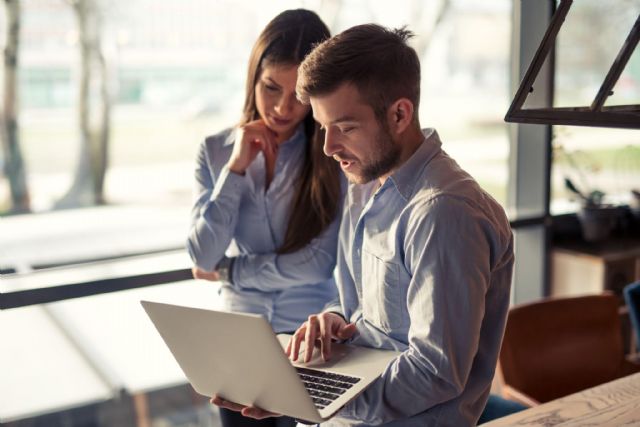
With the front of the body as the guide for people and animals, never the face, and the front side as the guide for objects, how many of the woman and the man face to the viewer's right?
0

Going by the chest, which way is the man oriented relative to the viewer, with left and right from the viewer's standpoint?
facing the viewer and to the left of the viewer

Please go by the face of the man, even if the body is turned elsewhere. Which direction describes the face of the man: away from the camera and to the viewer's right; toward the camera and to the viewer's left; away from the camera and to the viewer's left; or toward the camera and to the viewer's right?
toward the camera and to the viewer's left

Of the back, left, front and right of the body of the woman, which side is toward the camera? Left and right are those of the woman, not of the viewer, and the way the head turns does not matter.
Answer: front

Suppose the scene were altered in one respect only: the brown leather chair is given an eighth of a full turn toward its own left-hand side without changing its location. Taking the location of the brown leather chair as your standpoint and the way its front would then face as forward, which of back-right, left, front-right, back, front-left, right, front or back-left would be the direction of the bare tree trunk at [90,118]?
back

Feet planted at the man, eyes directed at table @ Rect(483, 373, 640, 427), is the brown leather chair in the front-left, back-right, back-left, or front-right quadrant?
front-left

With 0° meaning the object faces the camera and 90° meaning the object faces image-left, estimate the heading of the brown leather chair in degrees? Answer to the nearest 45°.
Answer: approximately 315°

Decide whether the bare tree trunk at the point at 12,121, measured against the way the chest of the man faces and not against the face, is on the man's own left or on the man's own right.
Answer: on the man's own right

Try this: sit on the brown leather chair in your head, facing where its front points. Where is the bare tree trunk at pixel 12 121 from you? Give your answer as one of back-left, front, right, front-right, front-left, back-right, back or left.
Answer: back-right

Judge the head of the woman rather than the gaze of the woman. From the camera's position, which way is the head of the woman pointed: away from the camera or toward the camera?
toward the camera

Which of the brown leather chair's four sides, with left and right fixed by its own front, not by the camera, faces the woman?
right

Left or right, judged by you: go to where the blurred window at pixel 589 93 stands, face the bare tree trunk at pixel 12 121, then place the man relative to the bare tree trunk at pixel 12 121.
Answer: left

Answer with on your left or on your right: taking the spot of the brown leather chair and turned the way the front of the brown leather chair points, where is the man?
on your right

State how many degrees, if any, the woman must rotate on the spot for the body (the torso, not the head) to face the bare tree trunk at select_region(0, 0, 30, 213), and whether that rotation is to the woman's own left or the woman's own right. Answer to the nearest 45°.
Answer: approximately 135° to the woman's own right
